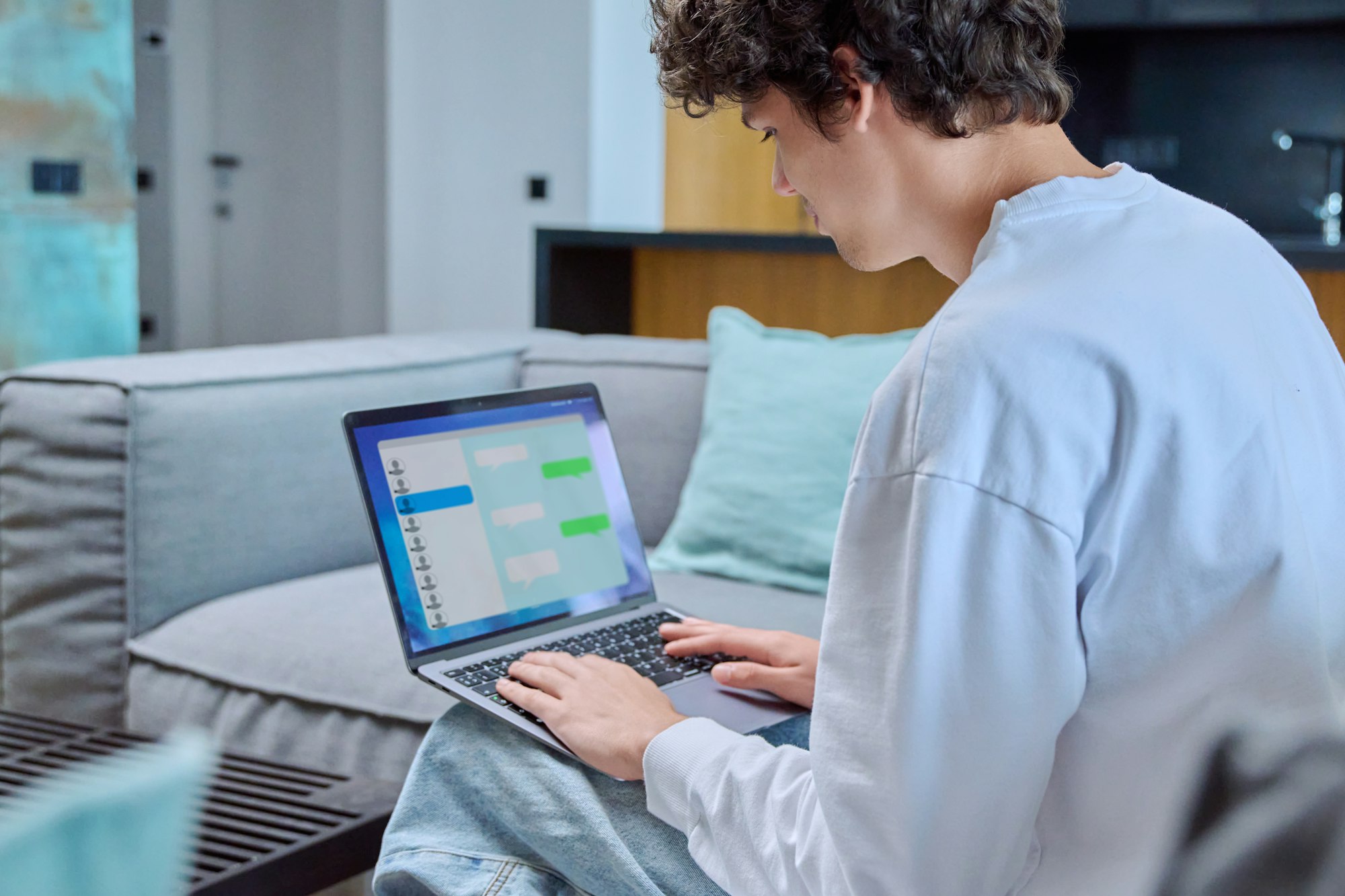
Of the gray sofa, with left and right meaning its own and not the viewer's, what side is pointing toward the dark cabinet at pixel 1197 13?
back

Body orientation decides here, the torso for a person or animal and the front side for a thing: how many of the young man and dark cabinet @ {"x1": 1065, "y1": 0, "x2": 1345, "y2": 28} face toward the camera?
1

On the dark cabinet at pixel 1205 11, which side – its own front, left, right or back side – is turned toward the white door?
right

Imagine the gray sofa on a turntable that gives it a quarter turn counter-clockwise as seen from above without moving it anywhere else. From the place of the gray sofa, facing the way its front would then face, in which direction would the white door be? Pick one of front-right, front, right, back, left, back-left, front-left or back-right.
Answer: back-left

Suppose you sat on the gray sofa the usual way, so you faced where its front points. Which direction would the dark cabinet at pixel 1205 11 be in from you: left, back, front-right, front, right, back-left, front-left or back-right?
back

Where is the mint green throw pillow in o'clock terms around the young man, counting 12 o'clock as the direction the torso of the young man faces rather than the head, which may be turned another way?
The mint green throw pillow is roughly at 1 o'clock from the young man.

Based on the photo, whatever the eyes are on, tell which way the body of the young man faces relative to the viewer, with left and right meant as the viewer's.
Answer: facing away from the viewer and to the left of the viewer

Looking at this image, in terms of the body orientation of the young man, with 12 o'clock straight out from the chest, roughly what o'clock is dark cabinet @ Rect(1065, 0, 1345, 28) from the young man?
The dark cabinet is roughly at 2 o'clock from the young man.

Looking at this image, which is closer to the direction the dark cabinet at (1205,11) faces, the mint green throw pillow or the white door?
the mint green throw pillow

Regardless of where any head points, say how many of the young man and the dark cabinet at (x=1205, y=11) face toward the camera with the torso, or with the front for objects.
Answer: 1
